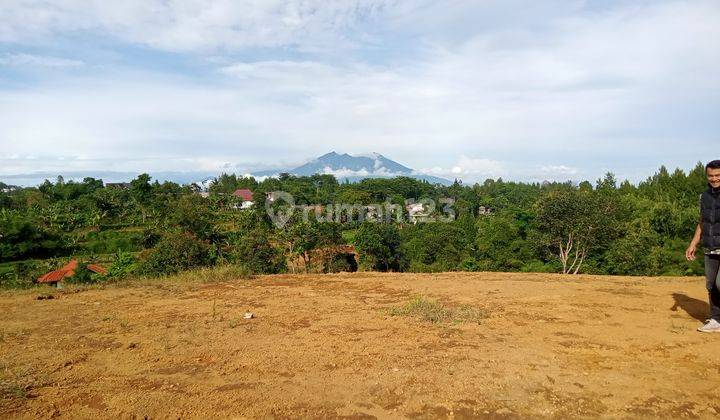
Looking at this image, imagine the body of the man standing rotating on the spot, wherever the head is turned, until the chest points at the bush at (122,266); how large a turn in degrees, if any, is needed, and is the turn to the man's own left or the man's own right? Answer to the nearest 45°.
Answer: approximately 90° to the man's own right

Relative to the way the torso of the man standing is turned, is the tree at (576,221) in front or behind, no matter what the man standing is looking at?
behind

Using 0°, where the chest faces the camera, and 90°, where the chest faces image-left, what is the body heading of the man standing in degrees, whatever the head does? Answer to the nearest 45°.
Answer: approximately 0°

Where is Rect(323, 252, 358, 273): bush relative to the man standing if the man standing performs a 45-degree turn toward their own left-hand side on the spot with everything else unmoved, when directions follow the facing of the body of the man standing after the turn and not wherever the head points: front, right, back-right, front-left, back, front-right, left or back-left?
back
